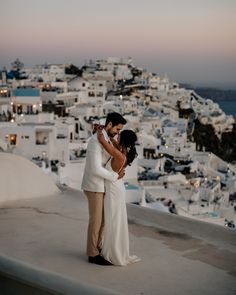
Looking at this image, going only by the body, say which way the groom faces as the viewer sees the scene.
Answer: to the viewer's right

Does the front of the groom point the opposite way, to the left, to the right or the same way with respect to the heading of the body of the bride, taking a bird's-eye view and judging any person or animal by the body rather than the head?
the opposite way

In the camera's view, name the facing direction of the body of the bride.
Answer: to the viewer's left

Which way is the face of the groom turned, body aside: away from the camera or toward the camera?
toward the camera
